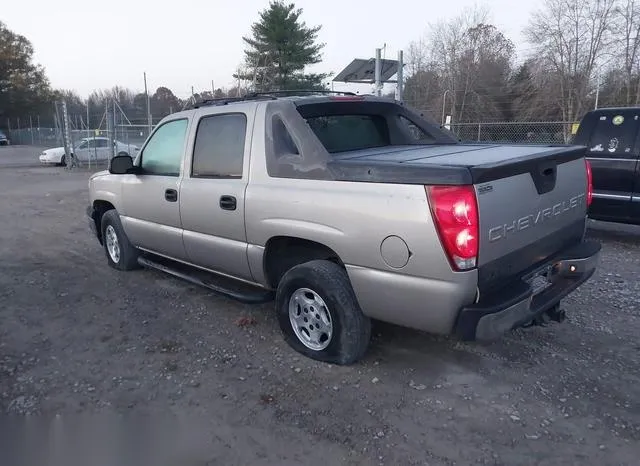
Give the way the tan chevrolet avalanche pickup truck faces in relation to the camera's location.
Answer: facing away from the viewer and to the left of the viewer

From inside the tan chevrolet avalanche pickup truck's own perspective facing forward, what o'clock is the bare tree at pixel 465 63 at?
The bare tree is roughly at 2 o'clock from the tan chevrolet avalanche pickup truck.

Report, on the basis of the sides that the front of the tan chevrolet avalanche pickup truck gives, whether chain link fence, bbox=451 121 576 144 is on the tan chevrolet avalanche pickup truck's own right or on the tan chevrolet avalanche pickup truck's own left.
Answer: on the tan chevrolet avalanche pickup truck's own right

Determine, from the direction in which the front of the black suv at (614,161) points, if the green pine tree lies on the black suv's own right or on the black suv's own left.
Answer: on the black suv's own left

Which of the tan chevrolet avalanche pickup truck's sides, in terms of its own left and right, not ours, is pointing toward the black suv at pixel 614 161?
right

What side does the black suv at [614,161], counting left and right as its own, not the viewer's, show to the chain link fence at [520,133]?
left
